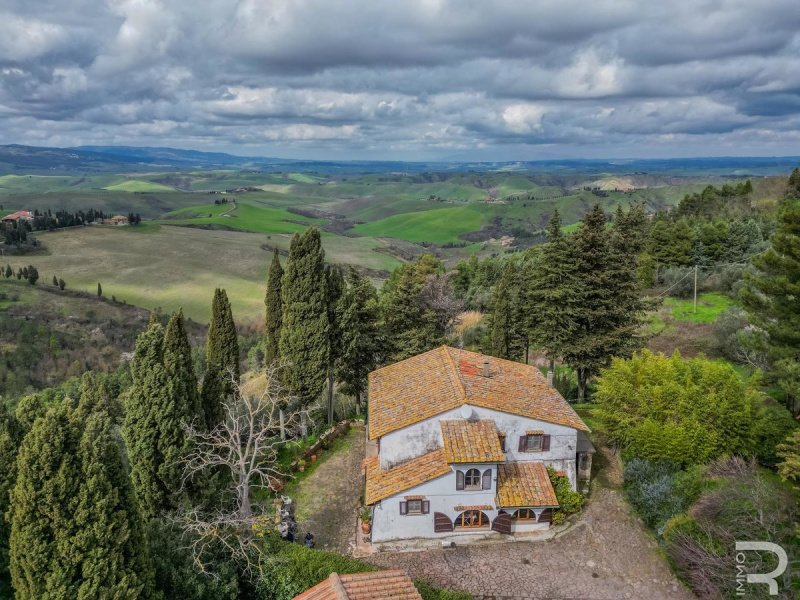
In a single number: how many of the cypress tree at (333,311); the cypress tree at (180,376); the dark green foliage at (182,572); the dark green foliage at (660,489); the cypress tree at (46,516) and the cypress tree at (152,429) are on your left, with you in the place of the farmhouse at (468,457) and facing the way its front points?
1

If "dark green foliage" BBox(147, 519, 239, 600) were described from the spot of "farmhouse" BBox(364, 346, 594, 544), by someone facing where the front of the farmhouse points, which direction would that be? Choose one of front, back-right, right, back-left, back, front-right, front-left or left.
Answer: front-right

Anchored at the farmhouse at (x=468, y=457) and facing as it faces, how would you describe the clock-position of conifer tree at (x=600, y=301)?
The conifer tree is roughly at 7 o'clock from the farmhouse.

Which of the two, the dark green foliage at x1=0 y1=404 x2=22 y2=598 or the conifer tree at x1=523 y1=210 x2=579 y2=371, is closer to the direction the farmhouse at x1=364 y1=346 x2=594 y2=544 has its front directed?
the dark green foliage

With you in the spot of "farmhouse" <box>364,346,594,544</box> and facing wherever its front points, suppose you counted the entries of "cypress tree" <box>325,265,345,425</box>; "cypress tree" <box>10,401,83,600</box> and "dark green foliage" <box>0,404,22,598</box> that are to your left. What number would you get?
0

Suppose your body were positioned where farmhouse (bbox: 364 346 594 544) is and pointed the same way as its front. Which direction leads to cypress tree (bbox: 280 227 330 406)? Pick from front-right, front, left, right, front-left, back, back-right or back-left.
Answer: back-right

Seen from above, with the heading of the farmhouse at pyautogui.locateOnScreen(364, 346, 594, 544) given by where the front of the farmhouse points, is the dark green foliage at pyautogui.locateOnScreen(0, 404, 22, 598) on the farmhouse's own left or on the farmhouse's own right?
on the farmhouse's own right

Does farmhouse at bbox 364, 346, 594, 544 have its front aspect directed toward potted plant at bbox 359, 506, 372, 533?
no

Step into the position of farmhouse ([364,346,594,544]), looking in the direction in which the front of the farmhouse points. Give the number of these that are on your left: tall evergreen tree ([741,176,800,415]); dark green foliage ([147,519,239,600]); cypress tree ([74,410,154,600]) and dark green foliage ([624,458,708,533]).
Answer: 2

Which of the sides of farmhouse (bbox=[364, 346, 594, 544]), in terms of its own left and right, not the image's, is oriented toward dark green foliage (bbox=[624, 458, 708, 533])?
left

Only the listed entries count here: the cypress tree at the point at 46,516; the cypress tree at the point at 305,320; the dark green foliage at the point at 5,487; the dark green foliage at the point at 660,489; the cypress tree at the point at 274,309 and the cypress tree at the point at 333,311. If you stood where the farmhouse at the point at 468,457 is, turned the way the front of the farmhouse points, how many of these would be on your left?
1

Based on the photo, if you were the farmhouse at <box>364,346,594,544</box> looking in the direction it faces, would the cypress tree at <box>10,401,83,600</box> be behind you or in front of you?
in front

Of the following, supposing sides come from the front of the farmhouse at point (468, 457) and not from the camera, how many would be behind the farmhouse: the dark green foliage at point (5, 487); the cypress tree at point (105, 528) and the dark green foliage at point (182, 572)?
0

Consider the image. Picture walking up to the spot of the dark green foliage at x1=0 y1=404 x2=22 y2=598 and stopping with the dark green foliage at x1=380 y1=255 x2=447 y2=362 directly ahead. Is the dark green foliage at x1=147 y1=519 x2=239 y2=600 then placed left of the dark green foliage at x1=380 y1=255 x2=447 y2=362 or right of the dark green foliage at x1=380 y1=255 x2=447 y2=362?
right

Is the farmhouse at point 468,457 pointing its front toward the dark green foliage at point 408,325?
no

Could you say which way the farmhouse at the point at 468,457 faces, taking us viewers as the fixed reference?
facing the viewer

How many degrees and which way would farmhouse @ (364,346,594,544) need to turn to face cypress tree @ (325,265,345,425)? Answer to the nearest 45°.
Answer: approximately 135° to its right

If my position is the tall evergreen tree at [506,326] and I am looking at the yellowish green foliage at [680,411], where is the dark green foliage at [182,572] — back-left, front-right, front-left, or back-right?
front-right

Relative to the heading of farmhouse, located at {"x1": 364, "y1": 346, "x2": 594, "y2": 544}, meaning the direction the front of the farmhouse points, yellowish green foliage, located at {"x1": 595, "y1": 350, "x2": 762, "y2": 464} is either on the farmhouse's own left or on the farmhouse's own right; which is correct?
on the farmhouse's own left

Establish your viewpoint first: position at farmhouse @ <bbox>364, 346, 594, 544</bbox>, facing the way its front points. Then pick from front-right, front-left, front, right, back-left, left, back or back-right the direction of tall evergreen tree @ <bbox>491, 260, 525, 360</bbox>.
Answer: back
